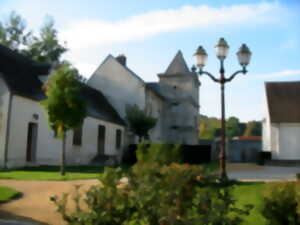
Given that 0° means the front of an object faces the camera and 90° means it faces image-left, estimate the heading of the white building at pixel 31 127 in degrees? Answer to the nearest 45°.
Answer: approximately 315°

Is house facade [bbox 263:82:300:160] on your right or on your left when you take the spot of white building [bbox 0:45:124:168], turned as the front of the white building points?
on your left

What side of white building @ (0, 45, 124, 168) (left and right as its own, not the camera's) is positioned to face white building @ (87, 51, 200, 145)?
left

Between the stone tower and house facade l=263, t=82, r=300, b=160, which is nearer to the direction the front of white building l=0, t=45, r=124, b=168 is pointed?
the house facade

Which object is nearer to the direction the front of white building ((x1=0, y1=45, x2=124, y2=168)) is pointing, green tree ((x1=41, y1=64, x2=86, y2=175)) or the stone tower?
the green tree

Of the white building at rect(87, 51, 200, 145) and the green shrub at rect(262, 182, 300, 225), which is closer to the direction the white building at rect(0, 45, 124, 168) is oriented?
the green shrub

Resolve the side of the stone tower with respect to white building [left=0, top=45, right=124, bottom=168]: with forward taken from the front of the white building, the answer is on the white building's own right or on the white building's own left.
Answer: on the white building's own left

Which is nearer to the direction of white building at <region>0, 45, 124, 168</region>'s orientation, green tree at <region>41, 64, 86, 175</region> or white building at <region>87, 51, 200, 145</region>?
the green tree

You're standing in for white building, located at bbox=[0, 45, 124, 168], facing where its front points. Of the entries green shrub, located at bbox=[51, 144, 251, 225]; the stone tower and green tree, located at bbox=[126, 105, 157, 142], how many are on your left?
2

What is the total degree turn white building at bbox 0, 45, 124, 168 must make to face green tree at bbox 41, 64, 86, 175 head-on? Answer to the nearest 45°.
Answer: approximately 45° to its right

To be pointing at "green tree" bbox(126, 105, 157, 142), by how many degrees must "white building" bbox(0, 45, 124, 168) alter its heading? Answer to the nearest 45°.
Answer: approximately 90° to its left

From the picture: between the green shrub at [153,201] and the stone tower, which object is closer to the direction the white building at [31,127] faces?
the green shrub
